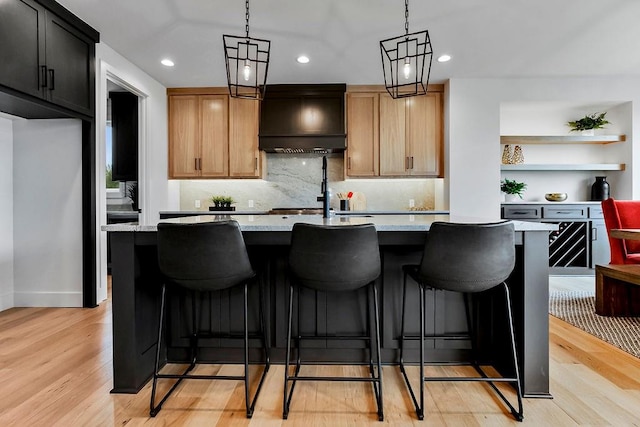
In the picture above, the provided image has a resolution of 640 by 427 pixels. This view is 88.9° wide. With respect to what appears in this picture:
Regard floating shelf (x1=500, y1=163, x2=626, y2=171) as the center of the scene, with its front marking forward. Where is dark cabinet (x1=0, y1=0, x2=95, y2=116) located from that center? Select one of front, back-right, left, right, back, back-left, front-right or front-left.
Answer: front-right

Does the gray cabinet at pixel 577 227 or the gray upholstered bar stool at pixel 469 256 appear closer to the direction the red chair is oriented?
the gray upholstered bar stool

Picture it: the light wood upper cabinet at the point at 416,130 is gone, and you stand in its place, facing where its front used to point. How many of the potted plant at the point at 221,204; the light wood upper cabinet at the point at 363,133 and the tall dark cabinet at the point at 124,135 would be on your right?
3

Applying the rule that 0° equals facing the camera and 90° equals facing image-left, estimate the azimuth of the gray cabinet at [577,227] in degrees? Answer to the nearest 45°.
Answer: approximately 0°

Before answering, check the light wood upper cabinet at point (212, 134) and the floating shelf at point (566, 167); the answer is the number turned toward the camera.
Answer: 2

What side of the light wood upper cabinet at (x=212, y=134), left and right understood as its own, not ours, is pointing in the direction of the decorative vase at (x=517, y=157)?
left

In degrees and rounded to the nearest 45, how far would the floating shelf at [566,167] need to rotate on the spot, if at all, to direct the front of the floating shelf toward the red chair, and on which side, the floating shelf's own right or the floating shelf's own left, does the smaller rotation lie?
0° — it already faces it

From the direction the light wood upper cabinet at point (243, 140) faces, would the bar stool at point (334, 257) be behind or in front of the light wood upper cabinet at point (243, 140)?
in front

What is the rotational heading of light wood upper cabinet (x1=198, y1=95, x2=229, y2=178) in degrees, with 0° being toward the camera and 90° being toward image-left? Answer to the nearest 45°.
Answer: approximately 0°
